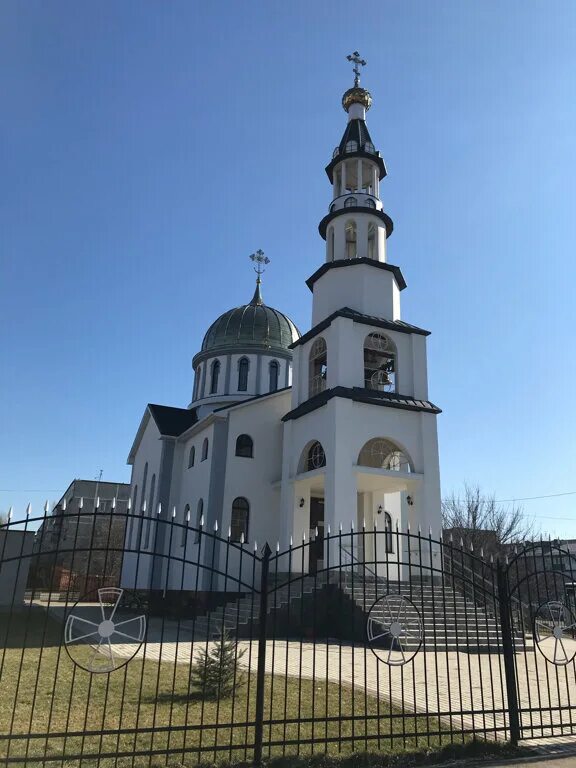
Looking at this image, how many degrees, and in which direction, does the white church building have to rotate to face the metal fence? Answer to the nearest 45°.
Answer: approximately 45° to its right

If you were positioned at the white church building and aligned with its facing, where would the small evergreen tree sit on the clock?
The small evergreen tree is roughly at 2 o'clock from the white church building.

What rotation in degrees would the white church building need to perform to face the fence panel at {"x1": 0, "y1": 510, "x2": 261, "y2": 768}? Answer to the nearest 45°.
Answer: approximately 45° to its right

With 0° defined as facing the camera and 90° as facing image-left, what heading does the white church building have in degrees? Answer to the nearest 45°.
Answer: approximately 315°
